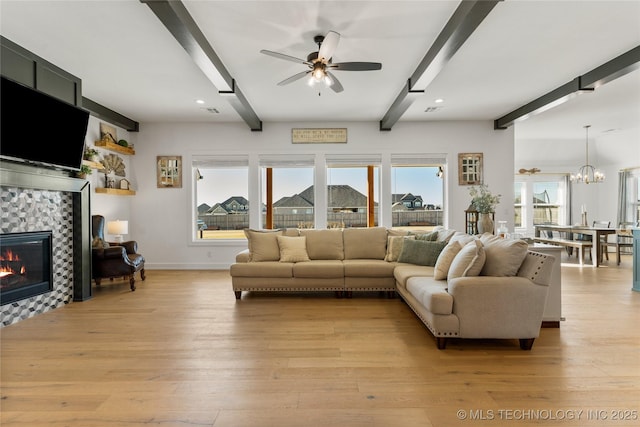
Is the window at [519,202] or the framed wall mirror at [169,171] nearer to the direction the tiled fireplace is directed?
the window

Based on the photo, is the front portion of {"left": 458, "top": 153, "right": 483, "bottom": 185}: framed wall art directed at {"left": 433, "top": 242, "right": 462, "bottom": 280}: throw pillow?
yes

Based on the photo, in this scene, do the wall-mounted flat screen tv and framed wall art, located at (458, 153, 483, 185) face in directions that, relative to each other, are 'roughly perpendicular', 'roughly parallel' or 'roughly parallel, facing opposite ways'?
roughly perpendicular

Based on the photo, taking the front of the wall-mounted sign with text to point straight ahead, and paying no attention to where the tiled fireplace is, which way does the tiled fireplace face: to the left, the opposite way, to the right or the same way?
to the left

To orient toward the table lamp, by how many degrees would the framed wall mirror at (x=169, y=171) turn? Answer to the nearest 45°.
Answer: approximately 45° to its right

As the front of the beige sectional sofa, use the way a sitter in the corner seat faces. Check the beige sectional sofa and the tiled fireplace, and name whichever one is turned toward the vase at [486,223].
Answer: the tiled fireplace

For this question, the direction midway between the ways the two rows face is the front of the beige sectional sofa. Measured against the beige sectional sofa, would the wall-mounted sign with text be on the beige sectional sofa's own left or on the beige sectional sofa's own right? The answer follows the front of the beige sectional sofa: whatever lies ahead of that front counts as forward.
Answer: on the beige sectional sofa's own right

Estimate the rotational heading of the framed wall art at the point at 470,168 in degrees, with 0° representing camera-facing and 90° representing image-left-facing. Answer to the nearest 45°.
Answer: approximately 0°

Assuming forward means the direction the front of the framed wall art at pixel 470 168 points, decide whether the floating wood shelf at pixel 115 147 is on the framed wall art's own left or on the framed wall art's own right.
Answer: on the framed wall art's own right

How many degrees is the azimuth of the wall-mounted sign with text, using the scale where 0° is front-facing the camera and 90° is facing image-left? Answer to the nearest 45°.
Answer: approximately 0°

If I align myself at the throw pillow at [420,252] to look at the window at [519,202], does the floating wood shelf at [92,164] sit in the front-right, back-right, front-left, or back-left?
back-left
